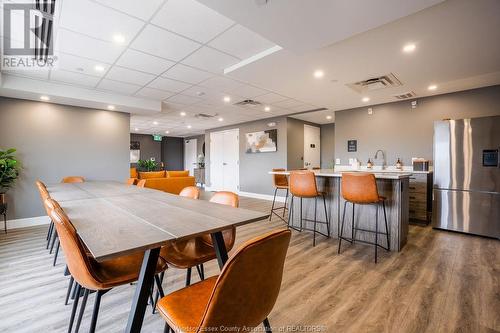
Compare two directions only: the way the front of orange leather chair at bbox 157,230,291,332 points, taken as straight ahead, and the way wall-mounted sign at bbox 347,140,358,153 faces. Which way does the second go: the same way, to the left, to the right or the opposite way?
to the left

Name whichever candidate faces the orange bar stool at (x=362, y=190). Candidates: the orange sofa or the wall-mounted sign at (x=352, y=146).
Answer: the wall-mounted sign

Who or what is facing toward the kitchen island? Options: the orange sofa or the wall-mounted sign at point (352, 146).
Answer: the wall-mounted sign

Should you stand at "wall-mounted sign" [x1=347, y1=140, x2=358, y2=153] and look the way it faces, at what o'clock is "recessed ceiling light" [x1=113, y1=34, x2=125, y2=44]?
The recessed ceiling light is roughly at 1 o'clock from the wall-mounted sign.

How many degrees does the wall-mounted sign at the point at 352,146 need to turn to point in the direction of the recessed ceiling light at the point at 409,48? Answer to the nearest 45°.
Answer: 0° — it already faces it

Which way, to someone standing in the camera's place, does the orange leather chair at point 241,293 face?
facing away from the viewer and to the left of the viewer

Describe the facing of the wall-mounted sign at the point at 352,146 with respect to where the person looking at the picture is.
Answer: facing the viewer

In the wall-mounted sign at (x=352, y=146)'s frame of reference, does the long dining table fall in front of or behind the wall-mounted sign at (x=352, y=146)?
in front

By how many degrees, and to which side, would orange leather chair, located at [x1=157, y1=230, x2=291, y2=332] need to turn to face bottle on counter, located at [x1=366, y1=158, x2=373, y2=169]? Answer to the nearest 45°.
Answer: approximately 90° to its right

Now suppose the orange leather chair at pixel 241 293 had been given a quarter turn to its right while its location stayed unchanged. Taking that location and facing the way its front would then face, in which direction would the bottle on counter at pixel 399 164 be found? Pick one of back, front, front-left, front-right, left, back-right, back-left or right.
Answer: front

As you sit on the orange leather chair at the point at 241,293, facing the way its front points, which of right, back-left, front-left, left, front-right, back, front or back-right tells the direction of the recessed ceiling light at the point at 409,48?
right

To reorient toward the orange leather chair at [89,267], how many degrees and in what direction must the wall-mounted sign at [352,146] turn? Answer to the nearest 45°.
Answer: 0° — it already faces it

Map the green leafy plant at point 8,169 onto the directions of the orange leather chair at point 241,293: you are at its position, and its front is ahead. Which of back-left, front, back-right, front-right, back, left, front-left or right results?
front
